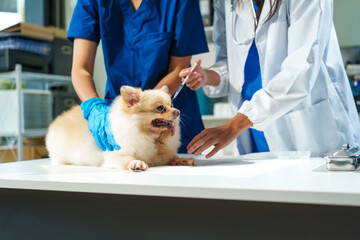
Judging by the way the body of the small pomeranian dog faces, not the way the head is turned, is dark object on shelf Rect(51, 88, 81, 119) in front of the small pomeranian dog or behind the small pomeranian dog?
behind

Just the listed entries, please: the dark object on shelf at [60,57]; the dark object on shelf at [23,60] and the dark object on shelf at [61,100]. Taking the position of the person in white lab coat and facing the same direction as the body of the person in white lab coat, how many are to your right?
3

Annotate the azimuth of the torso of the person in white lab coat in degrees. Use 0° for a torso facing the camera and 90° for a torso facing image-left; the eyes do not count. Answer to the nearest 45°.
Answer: approximately 45°

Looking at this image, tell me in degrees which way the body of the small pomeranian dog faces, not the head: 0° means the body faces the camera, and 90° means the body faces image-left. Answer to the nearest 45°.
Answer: approximately 315°

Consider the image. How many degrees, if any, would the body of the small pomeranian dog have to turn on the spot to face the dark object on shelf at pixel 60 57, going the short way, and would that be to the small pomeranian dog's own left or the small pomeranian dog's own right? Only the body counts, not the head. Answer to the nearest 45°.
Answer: approximately 135° to the small pomeranian dog's own left

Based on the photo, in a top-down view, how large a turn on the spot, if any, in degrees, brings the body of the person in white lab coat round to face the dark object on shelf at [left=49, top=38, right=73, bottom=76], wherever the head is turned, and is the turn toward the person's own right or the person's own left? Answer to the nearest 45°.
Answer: approximately 90° to the person's own right
